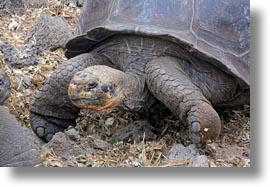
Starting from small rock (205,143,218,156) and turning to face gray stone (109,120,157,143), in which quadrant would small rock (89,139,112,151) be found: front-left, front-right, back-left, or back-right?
front-left

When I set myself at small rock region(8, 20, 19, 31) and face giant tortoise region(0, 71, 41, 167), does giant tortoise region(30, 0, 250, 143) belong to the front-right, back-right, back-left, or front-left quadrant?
front-left

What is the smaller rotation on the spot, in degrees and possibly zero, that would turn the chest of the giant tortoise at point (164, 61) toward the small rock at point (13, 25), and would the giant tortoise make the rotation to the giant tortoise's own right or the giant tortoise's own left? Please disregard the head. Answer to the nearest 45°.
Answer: approximately 90° to the giant tortoise's own right

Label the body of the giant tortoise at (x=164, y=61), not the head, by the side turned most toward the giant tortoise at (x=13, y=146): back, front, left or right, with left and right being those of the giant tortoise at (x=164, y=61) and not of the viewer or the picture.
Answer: front

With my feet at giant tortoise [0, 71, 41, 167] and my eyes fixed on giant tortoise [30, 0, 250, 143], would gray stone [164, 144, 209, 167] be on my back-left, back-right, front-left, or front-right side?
front-right

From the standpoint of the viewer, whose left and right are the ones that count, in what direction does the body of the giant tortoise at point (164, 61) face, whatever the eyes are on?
facing the viewer and to the left of the viewer

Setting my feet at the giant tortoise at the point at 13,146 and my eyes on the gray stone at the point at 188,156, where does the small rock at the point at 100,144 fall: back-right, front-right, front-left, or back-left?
front-left

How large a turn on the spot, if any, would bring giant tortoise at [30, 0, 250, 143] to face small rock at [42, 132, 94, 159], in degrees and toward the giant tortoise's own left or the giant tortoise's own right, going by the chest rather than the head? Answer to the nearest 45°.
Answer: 0° — it already faces it
